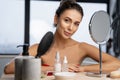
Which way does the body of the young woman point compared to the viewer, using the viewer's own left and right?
facing the viewer

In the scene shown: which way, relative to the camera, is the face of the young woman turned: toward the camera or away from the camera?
toward the camera

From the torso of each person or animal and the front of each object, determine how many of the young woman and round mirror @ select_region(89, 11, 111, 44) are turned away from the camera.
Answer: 0
